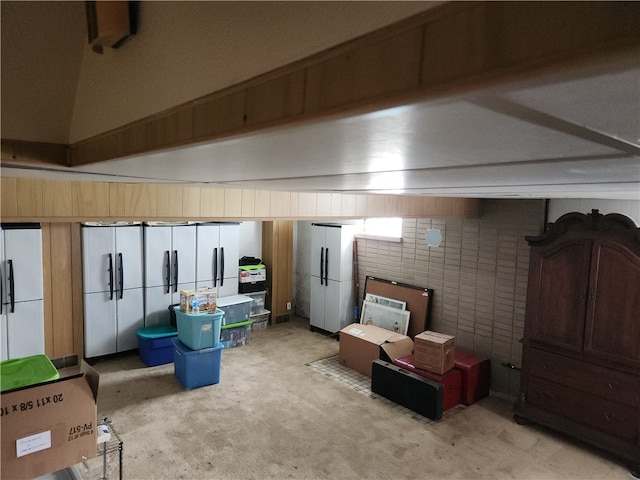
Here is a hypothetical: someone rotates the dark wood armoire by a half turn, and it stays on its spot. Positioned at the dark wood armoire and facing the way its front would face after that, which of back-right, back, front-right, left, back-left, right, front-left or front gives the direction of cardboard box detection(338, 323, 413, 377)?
back-left

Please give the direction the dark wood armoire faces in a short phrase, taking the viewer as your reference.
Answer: facing the viewer and to the left of the viewer

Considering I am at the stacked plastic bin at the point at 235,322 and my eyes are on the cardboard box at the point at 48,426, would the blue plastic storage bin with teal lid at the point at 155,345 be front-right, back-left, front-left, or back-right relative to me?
front-right

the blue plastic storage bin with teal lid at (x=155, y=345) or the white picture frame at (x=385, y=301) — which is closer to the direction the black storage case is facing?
the blue plastic storage bin with teal lid

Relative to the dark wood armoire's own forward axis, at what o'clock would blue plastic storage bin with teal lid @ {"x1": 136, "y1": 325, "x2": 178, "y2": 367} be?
The blue plastic storage bin with teal lid is roughly at 1 o'clock from the dark wood armoire.

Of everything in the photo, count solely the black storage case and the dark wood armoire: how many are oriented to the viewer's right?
0

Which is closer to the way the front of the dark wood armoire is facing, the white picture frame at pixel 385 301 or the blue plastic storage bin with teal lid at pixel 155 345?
the blue plastic storage bin with teal lid
